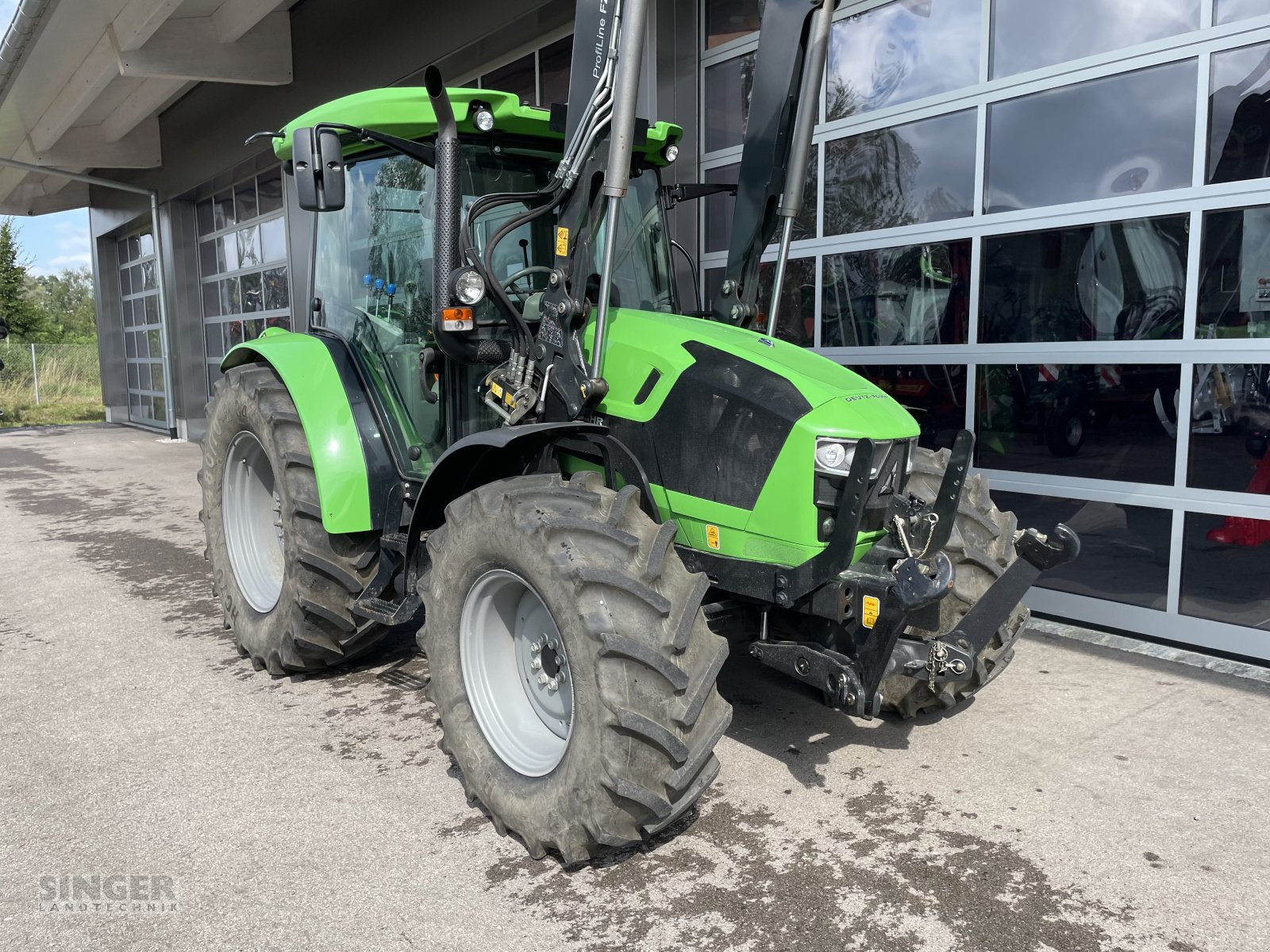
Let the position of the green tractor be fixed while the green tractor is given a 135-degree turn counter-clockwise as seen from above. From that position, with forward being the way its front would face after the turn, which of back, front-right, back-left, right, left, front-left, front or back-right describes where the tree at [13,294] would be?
front-left

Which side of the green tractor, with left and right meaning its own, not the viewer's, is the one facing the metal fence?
back

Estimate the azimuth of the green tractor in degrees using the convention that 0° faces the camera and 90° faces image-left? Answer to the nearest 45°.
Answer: approximately 315°
